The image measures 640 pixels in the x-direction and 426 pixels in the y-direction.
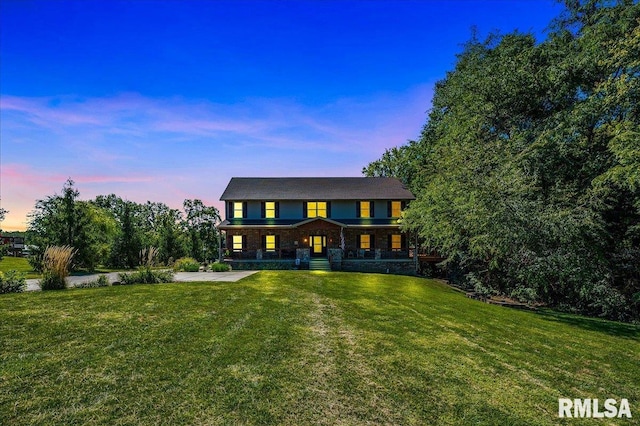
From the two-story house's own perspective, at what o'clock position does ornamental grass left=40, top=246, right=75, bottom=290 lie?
The ornamental grass is roughly at 1 o'clock from the two-story house.

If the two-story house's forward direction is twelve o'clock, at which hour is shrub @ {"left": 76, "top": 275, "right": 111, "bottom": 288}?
The shrub is roughly at 1 o'clock from the two-story house.

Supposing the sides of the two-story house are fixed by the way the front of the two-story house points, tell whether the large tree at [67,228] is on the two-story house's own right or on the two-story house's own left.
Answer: on the two-story house's own right

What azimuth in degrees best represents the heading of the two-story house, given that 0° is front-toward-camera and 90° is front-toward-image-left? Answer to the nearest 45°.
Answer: approximately 0°

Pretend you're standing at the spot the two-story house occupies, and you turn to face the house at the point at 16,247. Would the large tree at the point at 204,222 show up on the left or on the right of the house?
right

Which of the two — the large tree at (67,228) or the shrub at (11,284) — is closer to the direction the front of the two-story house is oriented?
the shrub

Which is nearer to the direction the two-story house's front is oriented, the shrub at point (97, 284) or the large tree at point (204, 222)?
the shrub

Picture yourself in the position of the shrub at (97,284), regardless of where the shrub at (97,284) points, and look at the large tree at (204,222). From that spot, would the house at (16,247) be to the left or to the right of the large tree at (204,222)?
left

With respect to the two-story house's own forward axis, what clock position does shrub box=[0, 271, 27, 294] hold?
The shrub is roughly at 1 o'clock from the two-story house.
